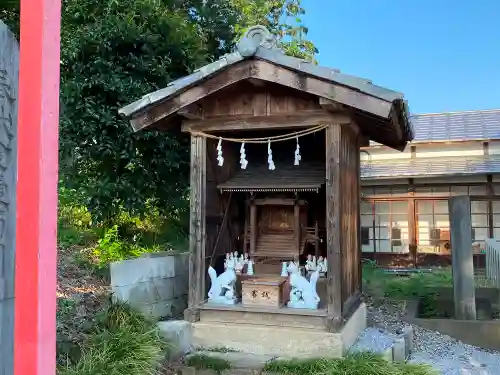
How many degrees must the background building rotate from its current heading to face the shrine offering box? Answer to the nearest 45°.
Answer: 0° — it already faces it

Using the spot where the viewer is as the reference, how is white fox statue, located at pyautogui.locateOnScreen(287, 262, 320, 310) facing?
facing to the left of the viewer

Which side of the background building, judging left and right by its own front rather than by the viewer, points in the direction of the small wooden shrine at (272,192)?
front

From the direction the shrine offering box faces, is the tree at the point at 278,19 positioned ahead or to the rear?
to the rear

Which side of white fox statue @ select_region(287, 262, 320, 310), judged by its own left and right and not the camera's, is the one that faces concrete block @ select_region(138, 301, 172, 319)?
front

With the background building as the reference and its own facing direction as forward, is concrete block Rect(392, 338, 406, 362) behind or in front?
in front

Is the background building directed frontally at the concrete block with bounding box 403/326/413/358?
yes

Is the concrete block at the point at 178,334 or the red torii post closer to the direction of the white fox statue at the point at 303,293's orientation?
the concrete block

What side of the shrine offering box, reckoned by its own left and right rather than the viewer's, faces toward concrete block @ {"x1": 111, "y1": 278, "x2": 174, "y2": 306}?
right
